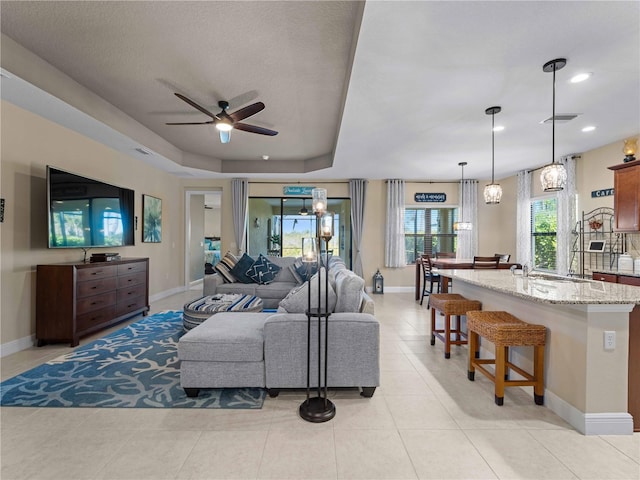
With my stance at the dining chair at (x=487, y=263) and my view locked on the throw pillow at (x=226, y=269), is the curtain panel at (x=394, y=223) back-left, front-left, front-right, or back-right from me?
front-right

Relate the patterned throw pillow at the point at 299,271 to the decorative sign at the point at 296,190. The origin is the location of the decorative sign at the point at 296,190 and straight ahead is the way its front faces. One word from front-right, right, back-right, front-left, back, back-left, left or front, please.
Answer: front

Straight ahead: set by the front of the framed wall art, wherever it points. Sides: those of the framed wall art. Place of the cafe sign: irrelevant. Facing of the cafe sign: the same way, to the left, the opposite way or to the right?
the opposite way

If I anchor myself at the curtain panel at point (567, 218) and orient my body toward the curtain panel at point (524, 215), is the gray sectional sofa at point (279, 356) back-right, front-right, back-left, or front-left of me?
back-left

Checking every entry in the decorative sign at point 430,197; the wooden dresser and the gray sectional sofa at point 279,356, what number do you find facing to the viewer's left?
1

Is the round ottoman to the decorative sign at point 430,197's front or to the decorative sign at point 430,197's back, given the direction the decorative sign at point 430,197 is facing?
to the front

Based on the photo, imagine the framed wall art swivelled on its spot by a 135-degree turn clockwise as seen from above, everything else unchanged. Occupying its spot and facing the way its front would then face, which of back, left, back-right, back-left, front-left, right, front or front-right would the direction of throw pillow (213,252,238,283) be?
back-left

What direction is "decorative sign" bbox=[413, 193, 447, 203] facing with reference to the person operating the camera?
facing the viewer

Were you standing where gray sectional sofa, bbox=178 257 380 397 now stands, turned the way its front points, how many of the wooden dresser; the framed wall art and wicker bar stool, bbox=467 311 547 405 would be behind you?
1

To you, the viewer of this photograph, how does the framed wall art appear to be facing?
facing the viewer and to the right of the viewer

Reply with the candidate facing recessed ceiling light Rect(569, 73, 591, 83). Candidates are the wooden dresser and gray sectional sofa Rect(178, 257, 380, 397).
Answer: the wooden dresser

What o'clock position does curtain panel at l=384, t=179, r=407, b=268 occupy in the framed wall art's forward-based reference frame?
The curtain panel is roughly at 11 o'clock from the framed wall art.

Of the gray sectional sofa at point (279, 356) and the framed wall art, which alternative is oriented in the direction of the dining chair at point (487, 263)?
the framed wall art

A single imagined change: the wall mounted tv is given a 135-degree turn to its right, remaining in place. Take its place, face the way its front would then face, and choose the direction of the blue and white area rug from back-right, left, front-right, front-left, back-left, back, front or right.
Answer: left

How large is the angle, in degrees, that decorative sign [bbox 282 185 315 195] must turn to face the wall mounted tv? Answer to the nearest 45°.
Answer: approximately 45° to its right

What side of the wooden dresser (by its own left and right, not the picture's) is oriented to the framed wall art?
left

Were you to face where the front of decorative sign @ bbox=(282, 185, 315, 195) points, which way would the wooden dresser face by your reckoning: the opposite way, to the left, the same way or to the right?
to the left

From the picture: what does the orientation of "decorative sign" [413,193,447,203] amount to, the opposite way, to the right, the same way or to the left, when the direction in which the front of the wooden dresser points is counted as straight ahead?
to the right

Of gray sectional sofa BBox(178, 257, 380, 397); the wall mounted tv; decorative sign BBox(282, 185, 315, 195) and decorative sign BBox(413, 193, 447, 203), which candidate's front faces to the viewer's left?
the gray sectional sofa

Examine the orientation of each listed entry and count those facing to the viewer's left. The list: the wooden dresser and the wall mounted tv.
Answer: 0

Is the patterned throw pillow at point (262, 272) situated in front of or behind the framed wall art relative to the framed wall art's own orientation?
in front

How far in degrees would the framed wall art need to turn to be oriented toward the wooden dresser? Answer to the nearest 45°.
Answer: approximately 45° to its right

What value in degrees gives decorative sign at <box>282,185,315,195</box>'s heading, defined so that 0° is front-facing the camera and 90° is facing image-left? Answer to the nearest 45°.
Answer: approximately 0°

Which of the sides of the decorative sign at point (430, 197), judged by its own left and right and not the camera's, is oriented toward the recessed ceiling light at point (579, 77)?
front
